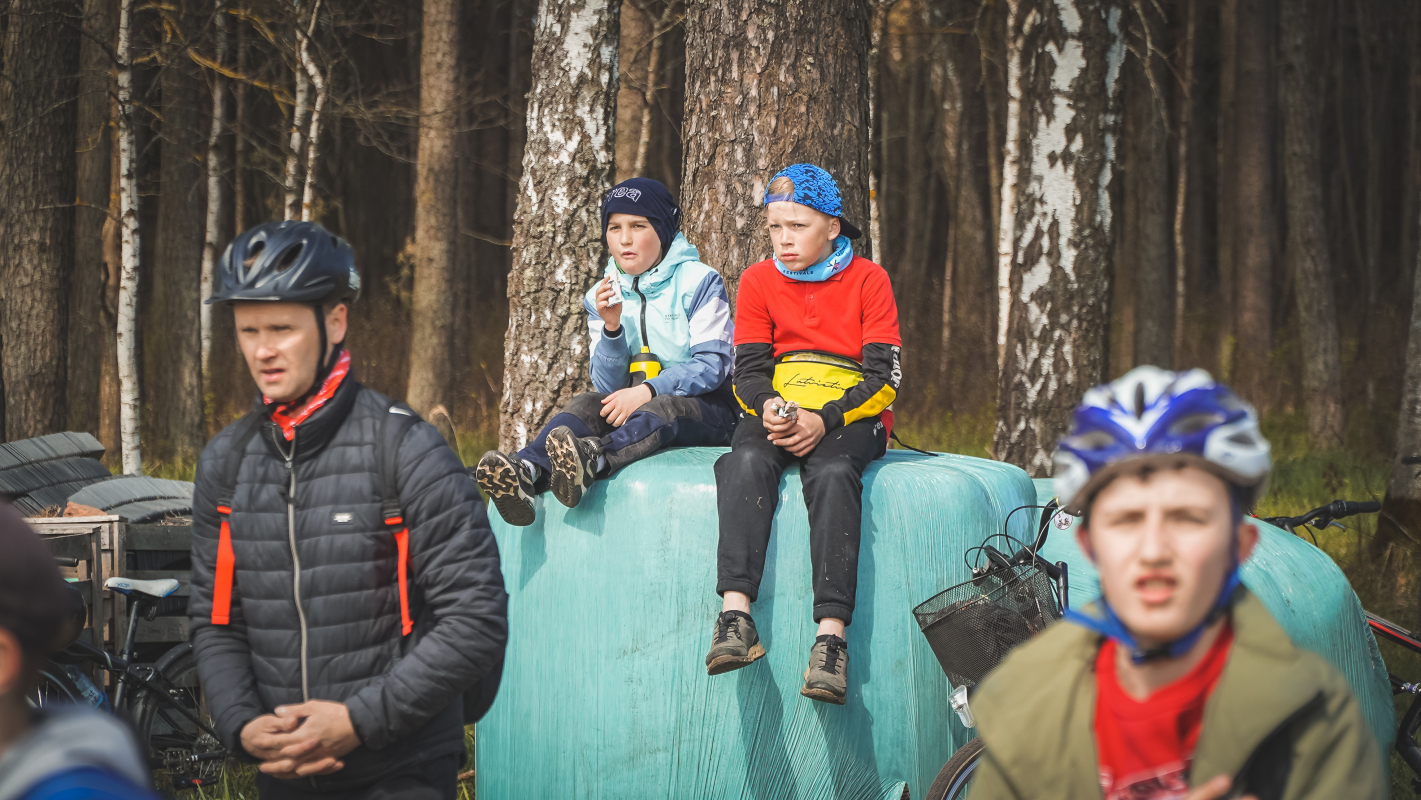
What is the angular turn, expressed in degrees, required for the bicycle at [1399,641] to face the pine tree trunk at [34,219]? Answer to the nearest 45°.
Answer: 0° — it already faces it

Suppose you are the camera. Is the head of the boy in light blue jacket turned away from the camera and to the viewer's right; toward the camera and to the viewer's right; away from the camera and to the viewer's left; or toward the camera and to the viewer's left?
toward the camera and to the viewer's left

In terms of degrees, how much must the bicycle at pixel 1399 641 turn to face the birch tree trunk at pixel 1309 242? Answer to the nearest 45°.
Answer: approximately 90° to its right

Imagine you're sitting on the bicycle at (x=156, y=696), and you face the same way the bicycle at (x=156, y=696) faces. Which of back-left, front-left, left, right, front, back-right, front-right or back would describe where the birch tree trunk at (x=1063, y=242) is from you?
back-right

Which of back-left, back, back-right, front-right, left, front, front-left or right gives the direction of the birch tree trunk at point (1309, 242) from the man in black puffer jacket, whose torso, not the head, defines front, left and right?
back

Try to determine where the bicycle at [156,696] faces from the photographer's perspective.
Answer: facing away from the viewer and to the left of the viewer

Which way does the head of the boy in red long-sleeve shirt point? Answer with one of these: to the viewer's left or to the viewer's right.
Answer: to the viewer's left

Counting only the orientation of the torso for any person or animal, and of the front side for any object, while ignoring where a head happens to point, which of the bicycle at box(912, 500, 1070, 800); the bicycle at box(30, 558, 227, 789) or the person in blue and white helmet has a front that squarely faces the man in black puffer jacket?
the bicycle at box(912, 500, 1070, 800)

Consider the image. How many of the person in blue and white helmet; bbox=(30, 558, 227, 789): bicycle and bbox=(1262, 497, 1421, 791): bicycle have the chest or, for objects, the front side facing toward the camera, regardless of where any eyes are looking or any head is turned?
1

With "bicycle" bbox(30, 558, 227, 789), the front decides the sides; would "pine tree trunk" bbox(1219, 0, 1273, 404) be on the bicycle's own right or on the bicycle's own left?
on the bicycle's own right

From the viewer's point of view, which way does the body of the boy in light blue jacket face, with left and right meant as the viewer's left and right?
facing the viewer and to the left of the viewer

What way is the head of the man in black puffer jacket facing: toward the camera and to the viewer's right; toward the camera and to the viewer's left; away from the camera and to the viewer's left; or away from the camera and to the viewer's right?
toward the camera and to the viewer's left

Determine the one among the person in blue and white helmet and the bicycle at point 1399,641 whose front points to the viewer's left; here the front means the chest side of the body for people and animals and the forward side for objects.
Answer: the bicycle

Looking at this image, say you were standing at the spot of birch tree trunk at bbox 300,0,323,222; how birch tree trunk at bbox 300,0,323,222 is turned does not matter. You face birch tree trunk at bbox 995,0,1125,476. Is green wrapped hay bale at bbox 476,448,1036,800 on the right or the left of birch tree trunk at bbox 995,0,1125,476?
right

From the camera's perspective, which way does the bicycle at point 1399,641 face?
to the viewer's left
